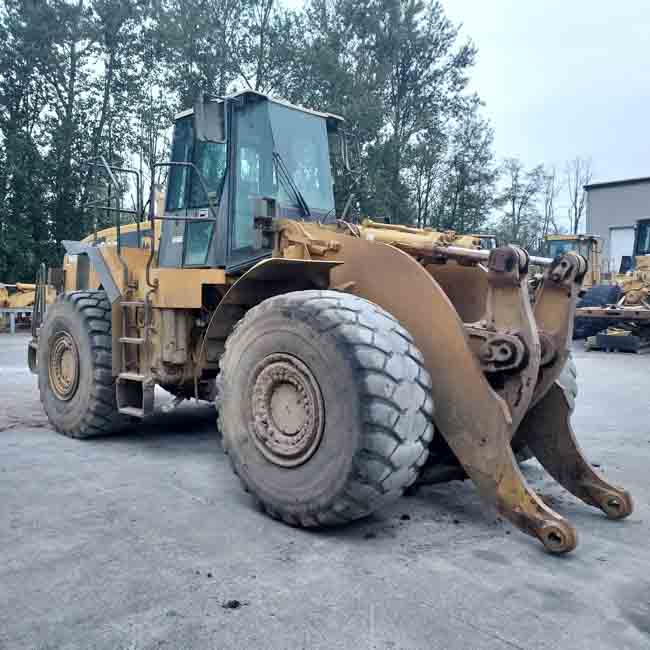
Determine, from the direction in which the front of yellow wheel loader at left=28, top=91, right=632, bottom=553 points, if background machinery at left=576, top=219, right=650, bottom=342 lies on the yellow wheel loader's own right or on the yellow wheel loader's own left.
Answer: on the yellow wheel loader's own left

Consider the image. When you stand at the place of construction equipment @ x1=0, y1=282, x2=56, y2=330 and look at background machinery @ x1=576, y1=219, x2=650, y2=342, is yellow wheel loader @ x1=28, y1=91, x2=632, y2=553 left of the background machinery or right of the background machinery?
right

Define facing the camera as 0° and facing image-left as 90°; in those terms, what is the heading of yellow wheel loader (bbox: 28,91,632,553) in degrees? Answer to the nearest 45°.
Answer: approximately 315°

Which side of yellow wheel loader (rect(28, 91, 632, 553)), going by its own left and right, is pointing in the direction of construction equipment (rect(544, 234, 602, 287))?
left

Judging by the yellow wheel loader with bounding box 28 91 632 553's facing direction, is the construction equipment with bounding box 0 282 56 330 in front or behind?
behind
